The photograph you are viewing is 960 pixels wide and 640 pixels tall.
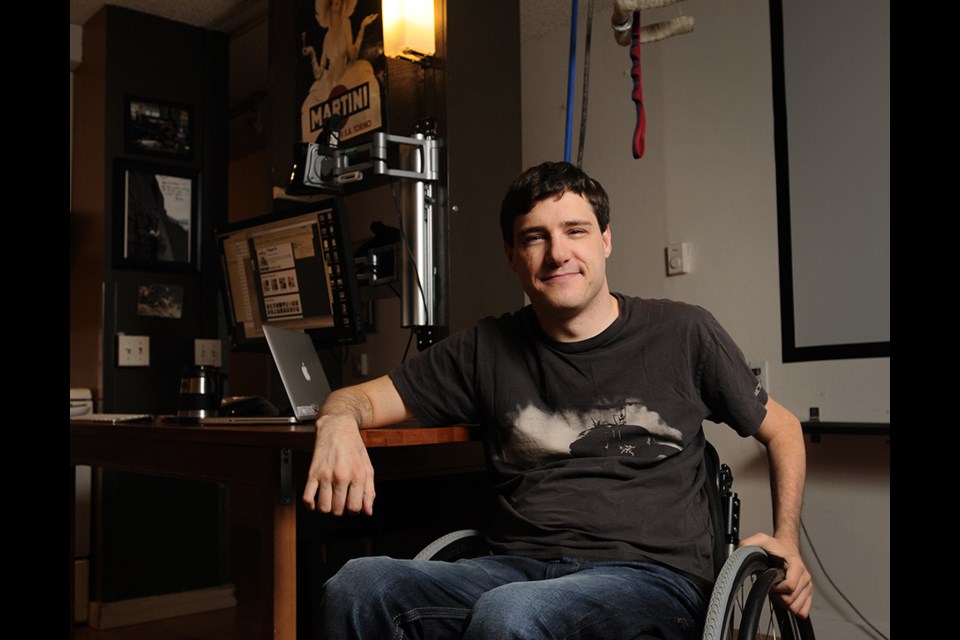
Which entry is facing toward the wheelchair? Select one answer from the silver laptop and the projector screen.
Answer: the projector screen

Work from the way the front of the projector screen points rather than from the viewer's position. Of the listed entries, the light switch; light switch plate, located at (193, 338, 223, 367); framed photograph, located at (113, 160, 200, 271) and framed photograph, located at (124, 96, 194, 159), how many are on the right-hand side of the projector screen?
4

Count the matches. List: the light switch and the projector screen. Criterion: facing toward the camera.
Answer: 2

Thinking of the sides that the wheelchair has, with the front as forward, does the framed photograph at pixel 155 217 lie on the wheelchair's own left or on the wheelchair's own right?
on the wheelchair's own right

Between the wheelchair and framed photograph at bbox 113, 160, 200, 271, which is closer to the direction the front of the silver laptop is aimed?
the framed photograph

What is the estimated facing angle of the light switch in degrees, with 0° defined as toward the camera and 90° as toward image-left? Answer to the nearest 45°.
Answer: approximately 0°

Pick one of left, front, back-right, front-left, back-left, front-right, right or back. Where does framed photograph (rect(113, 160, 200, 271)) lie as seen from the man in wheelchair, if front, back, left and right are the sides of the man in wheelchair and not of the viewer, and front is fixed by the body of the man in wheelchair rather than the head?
right

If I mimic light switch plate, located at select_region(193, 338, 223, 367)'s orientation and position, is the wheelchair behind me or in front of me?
in front

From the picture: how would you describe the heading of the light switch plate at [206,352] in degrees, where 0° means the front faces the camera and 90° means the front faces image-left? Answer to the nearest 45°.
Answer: approximately 0°

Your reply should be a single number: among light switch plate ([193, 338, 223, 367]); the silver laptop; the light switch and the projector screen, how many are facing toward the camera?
3
